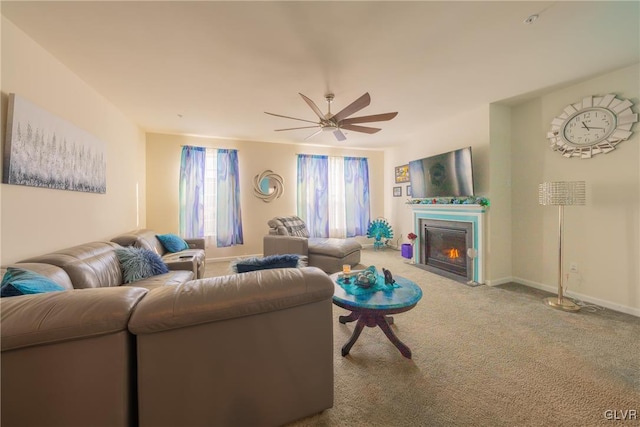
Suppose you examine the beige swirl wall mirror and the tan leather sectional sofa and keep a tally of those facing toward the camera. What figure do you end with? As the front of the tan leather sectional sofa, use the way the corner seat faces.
1

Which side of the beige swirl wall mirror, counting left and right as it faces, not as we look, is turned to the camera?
front

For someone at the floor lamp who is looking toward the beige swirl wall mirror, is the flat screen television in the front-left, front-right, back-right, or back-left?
front-right

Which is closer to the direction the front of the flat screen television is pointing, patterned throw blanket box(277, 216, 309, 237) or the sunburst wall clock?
the patterned throw blanket

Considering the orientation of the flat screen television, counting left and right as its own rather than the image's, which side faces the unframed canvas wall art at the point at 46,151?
front

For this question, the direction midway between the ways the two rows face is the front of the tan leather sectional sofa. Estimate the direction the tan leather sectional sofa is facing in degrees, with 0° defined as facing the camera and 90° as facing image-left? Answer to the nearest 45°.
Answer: approximately 225°

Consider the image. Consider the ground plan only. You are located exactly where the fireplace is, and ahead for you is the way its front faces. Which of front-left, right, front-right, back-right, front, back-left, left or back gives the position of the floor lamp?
left

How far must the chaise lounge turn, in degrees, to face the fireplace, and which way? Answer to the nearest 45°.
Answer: approximately 45° to its left

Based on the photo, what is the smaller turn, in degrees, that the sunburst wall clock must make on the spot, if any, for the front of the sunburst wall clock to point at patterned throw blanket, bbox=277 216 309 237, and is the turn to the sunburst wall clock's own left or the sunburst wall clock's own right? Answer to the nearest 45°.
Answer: approximately 45° to the sunburst wall clock's own right

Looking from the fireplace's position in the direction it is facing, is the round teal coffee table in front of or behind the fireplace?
in front

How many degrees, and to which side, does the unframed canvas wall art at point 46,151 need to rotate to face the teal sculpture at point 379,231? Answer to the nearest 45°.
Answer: approximately 45° to its left

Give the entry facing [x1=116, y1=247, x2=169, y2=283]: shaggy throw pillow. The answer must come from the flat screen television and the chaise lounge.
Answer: the flat screen television

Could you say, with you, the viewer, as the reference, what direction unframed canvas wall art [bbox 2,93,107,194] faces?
facing the viewer and to the right of the viewer

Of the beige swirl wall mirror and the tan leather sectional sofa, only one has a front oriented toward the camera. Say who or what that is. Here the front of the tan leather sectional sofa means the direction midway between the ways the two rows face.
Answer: the beige swirl wall mirror

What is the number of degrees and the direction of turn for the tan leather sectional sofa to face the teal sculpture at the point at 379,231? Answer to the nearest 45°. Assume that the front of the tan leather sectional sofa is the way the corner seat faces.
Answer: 0° — it already faces it

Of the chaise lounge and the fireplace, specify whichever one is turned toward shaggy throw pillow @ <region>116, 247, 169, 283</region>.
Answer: the fireplace

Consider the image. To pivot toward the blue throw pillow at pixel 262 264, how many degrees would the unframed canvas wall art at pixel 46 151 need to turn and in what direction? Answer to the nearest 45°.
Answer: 0° — it already faces it

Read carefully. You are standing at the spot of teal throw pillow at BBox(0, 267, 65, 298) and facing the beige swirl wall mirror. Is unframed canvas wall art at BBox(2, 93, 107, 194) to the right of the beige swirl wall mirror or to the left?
left

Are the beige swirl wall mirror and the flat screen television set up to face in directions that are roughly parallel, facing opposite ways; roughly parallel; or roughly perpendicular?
roughly perpendicular

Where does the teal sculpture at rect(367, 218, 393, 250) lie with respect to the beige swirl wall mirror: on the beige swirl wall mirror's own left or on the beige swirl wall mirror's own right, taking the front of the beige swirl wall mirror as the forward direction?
on the beige swirl wall mirror's own left
